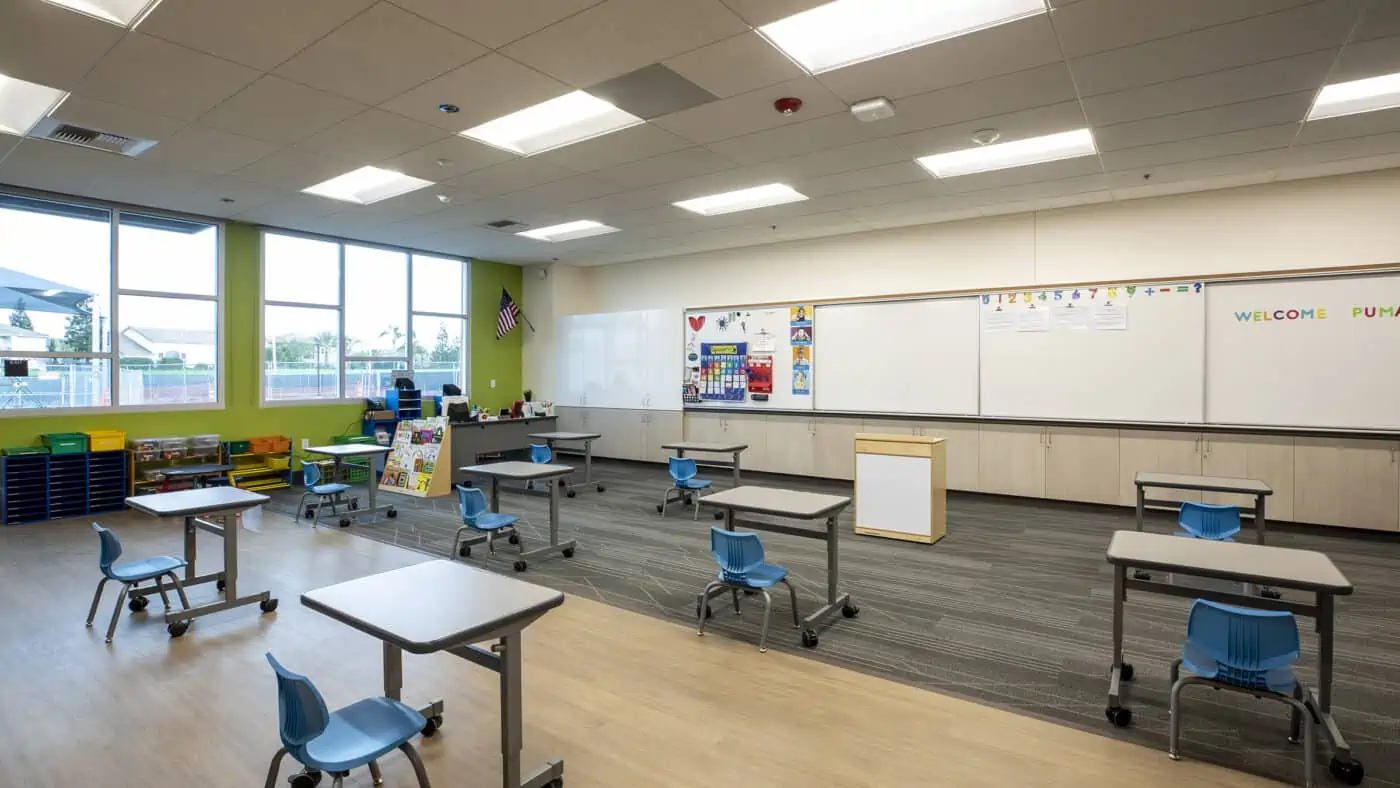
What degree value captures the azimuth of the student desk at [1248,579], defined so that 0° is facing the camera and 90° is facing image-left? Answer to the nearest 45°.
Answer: approximately 0°

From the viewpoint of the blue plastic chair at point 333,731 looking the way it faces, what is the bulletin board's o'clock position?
The bulletin board is roughly at 12 o'clock from the blue plastic chair.

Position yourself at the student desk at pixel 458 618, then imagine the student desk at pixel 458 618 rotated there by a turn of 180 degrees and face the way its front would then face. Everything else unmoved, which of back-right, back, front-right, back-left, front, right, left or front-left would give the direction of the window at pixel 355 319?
front-left

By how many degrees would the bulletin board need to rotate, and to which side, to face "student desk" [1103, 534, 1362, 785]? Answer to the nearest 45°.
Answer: approximately 45° to its left

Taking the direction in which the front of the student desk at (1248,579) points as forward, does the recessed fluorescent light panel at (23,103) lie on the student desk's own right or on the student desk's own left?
on the student desk's own right

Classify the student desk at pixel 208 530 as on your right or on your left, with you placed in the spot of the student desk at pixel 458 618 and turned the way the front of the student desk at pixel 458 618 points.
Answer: on your right

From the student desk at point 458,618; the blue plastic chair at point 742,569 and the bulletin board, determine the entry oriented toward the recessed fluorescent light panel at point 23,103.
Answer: the bulletin board

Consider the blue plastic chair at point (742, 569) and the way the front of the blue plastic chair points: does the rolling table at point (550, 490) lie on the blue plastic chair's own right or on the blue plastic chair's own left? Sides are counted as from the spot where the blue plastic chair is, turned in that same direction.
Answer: on the blue plastic chair's own left

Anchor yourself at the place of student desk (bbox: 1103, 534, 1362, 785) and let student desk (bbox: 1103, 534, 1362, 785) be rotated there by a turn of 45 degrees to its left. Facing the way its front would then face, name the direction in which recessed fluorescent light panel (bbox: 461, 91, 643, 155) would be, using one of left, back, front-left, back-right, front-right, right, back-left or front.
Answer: back-right

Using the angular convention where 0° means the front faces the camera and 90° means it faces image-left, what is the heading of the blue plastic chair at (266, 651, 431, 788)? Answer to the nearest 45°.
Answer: approximately 225°

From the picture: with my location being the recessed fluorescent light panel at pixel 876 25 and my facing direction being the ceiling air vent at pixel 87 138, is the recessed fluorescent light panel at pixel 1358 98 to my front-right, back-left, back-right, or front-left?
back-right

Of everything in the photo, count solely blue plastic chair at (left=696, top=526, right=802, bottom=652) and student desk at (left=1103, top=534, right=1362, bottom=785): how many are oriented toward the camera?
1

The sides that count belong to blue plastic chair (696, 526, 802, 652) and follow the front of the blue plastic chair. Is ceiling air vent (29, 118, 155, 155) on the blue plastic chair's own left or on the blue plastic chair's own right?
on the blue plastic chair's own left
